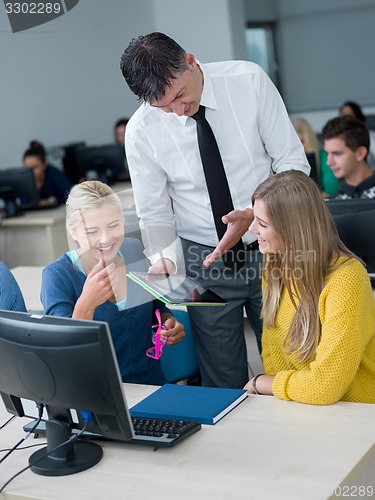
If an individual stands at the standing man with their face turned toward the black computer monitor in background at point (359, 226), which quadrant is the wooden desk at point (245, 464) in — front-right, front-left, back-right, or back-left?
back-right

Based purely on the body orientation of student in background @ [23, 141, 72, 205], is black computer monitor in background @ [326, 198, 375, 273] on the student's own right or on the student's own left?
on the student's own left

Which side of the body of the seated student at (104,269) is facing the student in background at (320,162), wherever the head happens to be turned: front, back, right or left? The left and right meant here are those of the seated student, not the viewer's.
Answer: left

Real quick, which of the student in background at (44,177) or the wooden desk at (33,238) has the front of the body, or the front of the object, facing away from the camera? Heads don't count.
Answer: the wooden desk

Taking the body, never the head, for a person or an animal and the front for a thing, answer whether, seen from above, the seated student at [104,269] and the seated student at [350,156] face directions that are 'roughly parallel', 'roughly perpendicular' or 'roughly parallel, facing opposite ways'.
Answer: roughly perpendicular

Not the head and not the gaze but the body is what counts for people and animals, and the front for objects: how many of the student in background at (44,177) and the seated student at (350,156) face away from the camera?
0

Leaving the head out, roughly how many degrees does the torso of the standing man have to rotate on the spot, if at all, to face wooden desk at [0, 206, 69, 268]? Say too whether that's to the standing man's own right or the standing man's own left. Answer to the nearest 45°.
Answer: approximately 135° to the standing man's own right

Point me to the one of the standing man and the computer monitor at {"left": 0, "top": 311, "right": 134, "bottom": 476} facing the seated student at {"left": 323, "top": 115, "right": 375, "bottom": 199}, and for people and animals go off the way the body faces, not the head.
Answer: the computer monitor

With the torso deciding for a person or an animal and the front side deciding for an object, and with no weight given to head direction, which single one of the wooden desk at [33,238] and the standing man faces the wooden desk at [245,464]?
the standing man

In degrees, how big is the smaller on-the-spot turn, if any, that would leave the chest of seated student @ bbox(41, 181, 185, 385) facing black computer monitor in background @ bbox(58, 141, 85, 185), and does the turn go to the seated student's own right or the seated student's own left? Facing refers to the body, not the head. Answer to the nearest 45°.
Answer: approximately 135° to the seated student's own left

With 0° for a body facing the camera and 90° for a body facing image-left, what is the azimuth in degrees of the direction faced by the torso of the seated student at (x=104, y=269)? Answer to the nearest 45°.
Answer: approximately 315°

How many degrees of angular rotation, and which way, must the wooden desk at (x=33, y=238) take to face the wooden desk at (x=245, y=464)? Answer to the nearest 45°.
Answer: approximately 180°

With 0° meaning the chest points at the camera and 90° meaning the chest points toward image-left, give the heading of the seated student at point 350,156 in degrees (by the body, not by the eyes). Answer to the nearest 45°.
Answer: approximately 45°

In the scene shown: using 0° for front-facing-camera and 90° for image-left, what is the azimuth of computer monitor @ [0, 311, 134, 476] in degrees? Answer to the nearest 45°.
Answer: approximately 225°

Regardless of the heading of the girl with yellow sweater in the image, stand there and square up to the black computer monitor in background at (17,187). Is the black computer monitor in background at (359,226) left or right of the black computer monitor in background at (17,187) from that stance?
right

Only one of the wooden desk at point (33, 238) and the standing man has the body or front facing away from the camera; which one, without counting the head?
the wooden desk

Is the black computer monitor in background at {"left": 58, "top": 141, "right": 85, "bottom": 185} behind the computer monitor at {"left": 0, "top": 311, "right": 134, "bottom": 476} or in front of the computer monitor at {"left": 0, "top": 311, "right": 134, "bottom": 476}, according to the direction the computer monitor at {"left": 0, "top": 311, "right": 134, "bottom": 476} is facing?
in front
